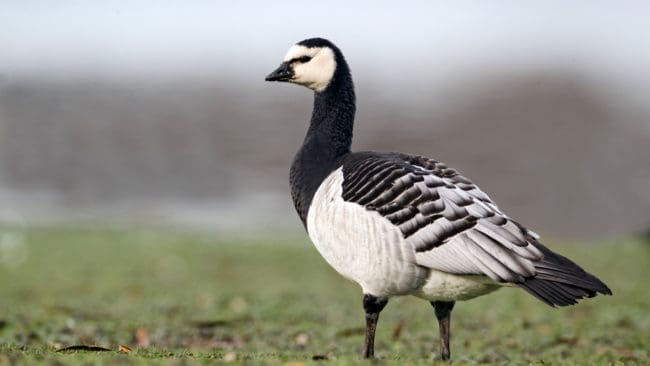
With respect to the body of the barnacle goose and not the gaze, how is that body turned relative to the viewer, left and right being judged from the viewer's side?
facing to the left of the viewer
